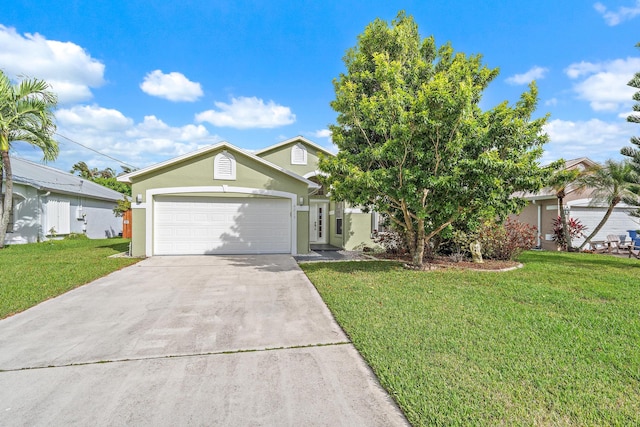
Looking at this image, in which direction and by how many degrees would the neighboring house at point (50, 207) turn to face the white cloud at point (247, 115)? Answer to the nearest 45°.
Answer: approximately 135° to its left

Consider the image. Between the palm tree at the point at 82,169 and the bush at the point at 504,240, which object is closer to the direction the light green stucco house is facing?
the bush

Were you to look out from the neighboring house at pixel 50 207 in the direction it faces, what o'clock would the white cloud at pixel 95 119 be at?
The white cloud is roughly at 5 o'clock from the neighboring house.

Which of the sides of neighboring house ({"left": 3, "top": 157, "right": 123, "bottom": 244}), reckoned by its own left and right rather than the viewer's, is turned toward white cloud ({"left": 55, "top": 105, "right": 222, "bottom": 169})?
back

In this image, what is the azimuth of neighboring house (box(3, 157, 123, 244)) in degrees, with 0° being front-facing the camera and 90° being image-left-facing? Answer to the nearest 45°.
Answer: approximately 45°

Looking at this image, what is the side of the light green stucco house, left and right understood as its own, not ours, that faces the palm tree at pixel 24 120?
right

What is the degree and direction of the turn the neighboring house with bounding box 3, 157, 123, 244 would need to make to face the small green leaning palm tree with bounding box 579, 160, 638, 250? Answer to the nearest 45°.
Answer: approximately 90° to its left

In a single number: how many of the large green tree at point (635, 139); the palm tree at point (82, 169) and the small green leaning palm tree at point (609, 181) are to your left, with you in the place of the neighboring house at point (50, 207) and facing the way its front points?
2

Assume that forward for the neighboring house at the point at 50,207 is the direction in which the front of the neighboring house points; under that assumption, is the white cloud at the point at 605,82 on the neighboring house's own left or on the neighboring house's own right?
on the neighboring house's own left

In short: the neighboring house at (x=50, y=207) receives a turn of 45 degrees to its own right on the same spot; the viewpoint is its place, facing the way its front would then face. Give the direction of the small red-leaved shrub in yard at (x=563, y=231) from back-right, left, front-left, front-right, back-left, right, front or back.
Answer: back-left

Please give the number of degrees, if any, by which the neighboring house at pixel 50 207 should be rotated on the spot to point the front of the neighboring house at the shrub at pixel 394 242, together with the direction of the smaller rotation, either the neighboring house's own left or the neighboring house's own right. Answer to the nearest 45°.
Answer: approximately 90° to the neighboring house's own left
